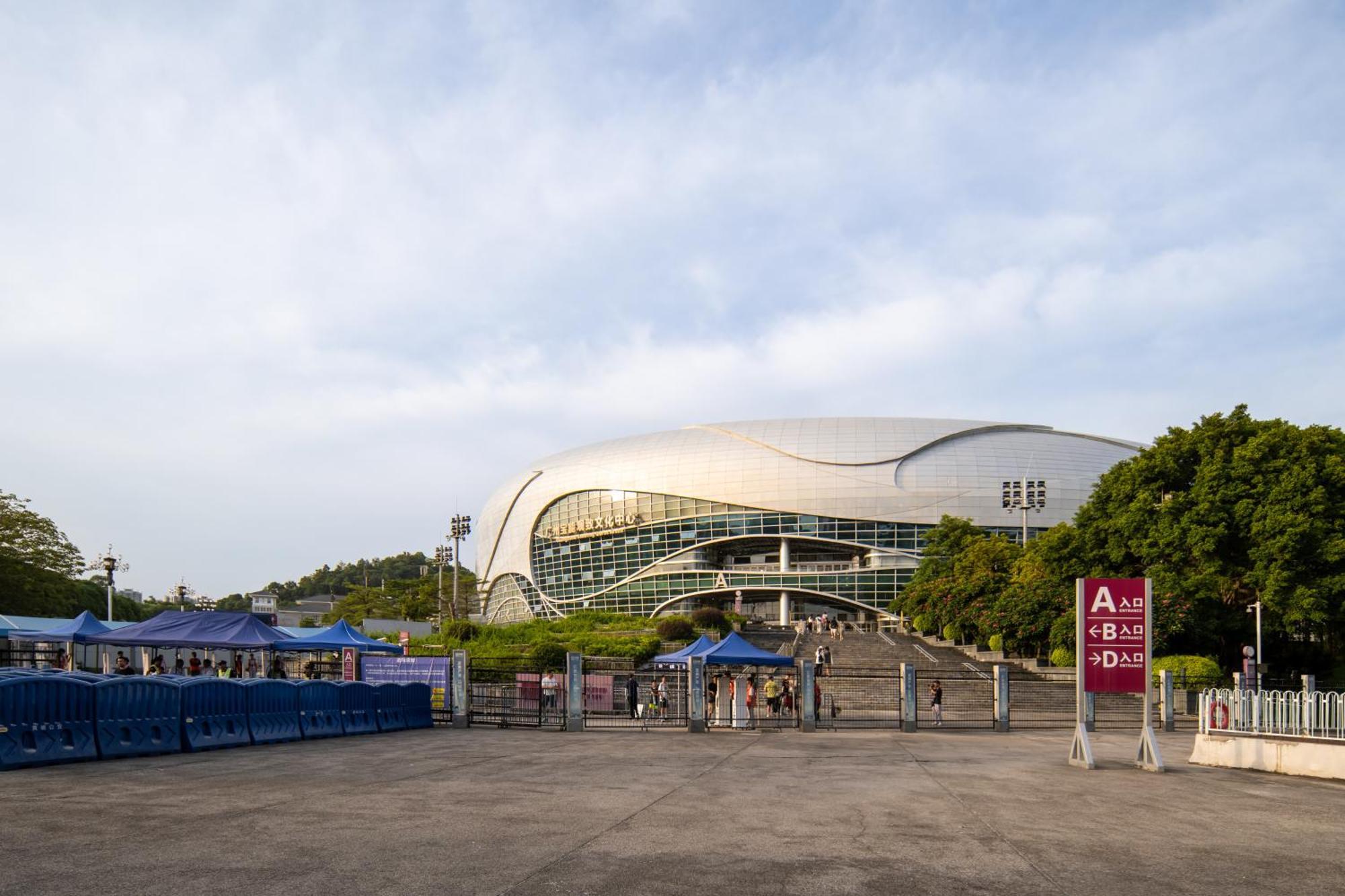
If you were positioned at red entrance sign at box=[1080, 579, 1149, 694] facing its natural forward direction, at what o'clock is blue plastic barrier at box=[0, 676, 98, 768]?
The blue plastic barrier is roughly at 2 o'clock from the red entrance sign.

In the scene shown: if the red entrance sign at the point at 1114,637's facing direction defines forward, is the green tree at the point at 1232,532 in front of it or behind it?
behind

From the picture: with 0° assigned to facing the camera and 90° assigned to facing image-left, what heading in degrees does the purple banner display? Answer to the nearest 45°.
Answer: approximately 0°

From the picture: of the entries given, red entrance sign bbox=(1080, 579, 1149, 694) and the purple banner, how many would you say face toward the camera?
2

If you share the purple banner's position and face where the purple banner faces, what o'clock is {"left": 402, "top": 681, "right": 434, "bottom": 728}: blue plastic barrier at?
The blue plastic barrier is roughly at 12 o'clock from the purple banner.
